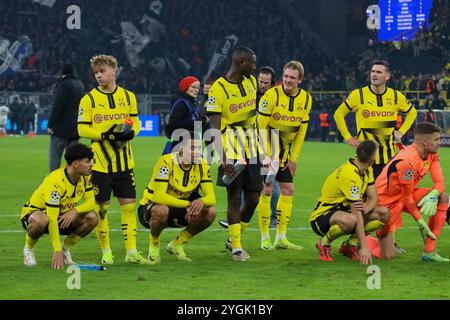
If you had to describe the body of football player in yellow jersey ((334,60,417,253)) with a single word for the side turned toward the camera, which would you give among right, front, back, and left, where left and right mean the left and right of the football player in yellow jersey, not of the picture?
front

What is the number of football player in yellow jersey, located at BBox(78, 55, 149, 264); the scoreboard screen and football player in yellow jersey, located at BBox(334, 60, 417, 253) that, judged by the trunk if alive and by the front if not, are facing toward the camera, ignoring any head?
3

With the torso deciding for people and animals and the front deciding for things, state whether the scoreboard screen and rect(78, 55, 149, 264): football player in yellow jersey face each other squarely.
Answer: no

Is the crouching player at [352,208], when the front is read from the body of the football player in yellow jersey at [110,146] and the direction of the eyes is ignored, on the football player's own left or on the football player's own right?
on the football player's own left

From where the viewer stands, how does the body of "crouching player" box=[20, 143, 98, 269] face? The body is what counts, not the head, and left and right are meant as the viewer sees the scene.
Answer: facing the viewer and to the right of the viewer

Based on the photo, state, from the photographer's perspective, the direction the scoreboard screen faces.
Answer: facing the viewer

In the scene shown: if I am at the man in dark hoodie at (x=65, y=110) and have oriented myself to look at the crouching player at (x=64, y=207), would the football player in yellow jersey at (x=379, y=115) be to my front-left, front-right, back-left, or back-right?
front-left

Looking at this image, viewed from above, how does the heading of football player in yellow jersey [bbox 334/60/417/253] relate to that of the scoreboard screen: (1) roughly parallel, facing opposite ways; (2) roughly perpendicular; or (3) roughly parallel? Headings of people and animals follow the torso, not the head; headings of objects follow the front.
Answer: roughly parallel

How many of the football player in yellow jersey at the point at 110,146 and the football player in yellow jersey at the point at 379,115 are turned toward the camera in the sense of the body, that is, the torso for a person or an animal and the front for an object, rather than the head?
2

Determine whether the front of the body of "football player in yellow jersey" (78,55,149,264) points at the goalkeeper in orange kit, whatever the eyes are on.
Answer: no

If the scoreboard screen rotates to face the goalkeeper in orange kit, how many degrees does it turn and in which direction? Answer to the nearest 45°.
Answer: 0° — it already faces them

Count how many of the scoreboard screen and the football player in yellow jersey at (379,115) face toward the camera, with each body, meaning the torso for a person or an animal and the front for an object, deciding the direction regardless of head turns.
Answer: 2

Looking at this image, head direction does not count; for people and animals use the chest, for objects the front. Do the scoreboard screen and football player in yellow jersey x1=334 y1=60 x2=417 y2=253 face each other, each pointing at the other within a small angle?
no

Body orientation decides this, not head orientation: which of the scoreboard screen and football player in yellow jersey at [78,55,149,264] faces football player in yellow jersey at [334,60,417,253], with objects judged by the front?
the scoreboard screen

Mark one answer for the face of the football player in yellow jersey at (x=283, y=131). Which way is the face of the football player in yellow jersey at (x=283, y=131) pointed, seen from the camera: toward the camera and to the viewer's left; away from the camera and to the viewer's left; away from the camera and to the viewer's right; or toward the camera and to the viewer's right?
toward the camera and to the viewer's left

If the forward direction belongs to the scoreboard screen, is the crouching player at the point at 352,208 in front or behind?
in front

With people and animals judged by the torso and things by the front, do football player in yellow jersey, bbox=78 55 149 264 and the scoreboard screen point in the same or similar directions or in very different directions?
same or similar directions
